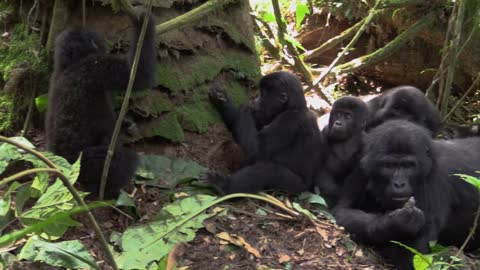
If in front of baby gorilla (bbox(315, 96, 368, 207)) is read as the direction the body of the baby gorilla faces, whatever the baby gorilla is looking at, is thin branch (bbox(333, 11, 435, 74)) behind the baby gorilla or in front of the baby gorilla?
behind

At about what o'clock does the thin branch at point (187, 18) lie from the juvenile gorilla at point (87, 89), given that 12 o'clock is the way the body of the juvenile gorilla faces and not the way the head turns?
The thin branch is roughly at 1 o'clock from the juvenile gorilla.

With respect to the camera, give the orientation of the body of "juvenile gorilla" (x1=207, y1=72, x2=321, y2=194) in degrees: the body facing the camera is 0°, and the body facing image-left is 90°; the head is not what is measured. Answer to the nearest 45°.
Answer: approximately 90°

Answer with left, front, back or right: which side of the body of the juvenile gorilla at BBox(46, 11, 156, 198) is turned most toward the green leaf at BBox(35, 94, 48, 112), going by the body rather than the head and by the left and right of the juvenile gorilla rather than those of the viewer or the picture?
left

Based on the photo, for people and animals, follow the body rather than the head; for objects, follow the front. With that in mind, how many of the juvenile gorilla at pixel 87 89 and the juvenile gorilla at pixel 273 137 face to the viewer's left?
1

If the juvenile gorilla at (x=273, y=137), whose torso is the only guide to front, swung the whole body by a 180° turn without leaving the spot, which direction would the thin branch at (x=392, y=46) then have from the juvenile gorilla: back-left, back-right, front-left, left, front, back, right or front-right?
front-left

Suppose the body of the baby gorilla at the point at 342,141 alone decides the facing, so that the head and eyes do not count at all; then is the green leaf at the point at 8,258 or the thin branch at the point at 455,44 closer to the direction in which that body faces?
the green leaf

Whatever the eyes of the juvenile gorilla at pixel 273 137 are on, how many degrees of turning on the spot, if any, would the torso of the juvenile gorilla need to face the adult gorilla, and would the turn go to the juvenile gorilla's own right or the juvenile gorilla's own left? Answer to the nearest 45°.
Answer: approximately 135° to the juvenile gorilla's own left

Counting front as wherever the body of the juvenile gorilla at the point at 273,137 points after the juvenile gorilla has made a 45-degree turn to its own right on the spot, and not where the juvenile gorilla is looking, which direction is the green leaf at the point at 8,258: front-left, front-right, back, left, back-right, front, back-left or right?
left

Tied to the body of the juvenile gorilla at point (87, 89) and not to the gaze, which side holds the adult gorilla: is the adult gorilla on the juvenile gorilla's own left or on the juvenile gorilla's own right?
on the juvenile gorilla's own right

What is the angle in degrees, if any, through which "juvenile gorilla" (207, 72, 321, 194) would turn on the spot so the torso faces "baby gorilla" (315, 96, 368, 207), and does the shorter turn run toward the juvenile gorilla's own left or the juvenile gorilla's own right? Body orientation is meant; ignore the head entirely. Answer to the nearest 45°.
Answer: approximately 180°

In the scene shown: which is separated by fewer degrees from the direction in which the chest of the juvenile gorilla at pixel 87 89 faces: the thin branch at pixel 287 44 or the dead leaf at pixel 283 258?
the thin branch
